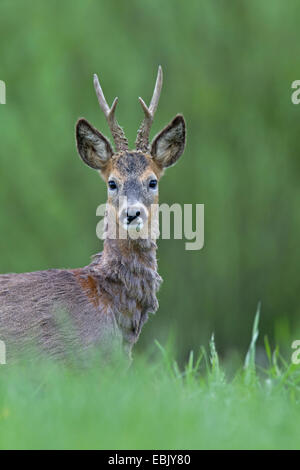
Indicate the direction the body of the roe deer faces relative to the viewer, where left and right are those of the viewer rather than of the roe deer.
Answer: facing to the right of the viewer
